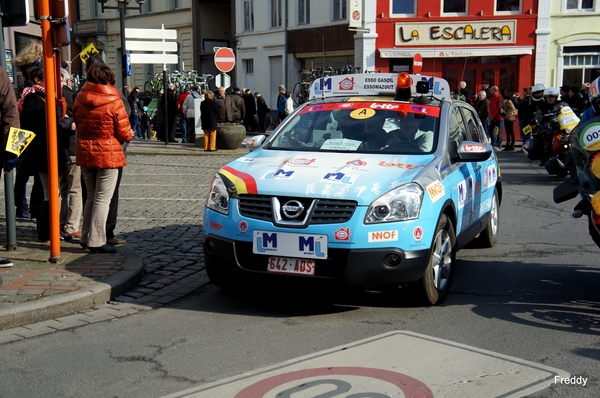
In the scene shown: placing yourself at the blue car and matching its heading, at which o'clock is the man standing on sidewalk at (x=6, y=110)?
The man standing on sidewalk is roughly at 2 o'clock from the blue car.

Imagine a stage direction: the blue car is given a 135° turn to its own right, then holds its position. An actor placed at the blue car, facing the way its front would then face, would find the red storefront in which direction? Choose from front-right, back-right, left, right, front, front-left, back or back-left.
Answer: front

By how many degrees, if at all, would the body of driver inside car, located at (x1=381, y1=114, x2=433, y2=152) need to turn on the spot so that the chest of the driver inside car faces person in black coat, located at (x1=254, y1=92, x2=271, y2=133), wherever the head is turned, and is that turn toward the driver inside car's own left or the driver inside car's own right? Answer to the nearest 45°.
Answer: approximately 135° to the driver inside car's own right

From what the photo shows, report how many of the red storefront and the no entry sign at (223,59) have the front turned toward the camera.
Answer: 2

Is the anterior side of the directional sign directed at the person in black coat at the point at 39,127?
yes

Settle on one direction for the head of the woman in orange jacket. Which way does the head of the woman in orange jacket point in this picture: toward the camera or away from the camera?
away from the camera

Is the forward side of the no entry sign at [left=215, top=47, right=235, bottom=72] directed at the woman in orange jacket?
yes

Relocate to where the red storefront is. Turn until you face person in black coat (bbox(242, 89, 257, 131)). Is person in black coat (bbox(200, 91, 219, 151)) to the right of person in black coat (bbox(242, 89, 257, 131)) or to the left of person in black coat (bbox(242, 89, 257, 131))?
left

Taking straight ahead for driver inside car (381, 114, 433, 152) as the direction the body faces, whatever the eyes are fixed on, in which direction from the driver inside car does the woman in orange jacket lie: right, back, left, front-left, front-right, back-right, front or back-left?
front-right

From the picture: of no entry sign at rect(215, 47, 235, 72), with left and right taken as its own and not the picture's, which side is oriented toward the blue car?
front

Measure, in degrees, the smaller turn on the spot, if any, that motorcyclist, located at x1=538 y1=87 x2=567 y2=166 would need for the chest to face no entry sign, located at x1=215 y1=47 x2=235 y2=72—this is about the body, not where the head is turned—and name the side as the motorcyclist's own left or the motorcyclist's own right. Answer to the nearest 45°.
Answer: approximately 90° to the motorcyclist's own right
